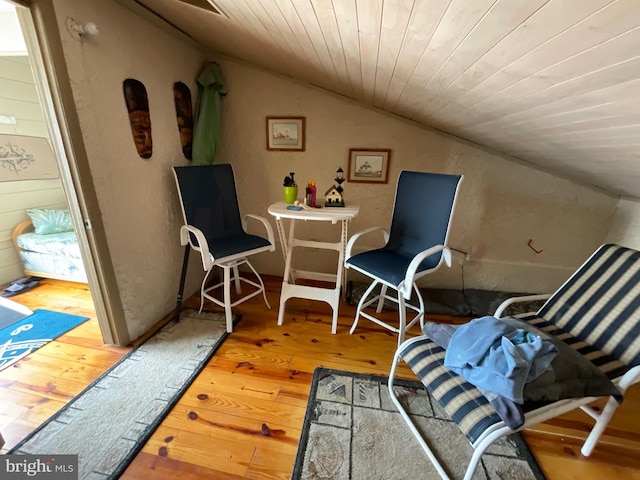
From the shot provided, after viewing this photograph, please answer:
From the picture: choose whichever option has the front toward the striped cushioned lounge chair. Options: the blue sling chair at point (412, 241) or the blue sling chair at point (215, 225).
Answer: the blue sling chair at point (215, 225)

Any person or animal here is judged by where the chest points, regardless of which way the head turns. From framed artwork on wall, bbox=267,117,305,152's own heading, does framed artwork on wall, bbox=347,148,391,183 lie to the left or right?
on its left

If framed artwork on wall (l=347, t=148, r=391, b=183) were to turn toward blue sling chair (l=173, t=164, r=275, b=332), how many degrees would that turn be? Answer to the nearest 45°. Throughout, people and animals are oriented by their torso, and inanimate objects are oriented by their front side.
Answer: approximately 45° to its right

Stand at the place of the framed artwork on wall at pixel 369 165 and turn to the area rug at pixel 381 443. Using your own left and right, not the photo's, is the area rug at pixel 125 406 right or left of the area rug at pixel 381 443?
right

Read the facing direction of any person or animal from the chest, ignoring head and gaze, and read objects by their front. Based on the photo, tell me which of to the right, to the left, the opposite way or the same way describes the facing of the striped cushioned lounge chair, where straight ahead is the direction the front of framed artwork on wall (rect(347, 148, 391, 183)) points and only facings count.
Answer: to the right

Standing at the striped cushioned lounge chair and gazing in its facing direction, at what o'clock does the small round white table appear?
The small round white table is roughly at 1 o'clock from the striped cushioned lounge chair.

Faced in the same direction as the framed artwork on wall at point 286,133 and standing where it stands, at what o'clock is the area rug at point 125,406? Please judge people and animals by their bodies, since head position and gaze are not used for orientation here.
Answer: The area rug is roughly at 1 o'clock from the framed artwork on wall.

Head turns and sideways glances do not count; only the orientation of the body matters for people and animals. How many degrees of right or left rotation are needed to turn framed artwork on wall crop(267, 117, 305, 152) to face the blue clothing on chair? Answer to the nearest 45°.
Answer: approximately 45° to its left

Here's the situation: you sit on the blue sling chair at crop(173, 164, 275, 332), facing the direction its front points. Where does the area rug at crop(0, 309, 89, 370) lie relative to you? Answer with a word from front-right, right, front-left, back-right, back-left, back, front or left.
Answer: back-right
